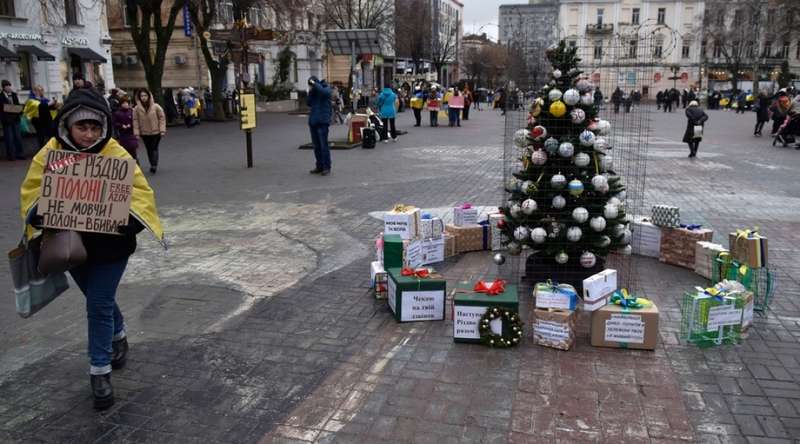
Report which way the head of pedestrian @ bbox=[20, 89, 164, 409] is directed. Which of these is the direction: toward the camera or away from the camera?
toward the camera

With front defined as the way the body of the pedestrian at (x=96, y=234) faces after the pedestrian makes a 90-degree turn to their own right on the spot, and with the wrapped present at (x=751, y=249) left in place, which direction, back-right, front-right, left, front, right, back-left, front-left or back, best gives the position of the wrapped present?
back

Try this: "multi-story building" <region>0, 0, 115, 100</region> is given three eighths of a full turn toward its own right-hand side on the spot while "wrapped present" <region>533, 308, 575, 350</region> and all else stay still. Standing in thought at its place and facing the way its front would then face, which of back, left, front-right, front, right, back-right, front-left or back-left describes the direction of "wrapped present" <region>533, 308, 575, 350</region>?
left

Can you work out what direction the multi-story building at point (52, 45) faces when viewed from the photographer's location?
facing the viewer and to the right of the viewer

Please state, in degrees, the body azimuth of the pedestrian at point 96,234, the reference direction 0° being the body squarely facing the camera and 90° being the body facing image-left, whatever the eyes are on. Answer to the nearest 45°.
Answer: approximately 0°

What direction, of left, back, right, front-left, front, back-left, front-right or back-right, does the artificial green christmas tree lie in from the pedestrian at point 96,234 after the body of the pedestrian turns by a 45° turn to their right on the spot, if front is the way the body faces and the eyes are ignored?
back-left

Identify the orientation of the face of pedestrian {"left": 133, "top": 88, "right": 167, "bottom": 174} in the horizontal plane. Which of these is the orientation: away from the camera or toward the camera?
toward the camera

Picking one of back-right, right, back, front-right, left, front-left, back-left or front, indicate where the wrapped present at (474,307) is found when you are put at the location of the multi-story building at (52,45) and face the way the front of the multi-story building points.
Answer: front-right

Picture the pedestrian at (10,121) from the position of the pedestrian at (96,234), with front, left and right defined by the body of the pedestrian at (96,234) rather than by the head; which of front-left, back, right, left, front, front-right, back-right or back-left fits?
back
